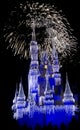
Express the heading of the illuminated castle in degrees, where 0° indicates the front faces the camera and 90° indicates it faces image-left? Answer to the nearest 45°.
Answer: approximately 0°
